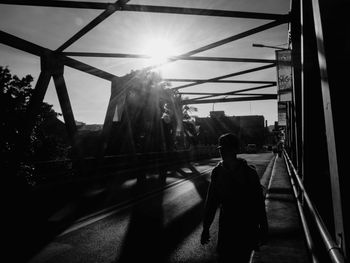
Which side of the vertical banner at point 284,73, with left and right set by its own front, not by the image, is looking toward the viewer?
front

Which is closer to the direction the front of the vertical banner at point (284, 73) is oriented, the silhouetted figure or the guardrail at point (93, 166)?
the silhouetted figure

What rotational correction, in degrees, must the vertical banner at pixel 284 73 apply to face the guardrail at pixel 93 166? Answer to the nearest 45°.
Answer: approximately 90° to its right

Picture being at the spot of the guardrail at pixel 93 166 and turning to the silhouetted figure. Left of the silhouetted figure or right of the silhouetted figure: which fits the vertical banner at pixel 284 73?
left

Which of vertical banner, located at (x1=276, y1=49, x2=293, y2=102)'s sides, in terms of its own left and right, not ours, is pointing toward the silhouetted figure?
front

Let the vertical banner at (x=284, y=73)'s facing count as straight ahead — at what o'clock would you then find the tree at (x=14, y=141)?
The tree is roughly at 2 o'clock from the vertical banner.
